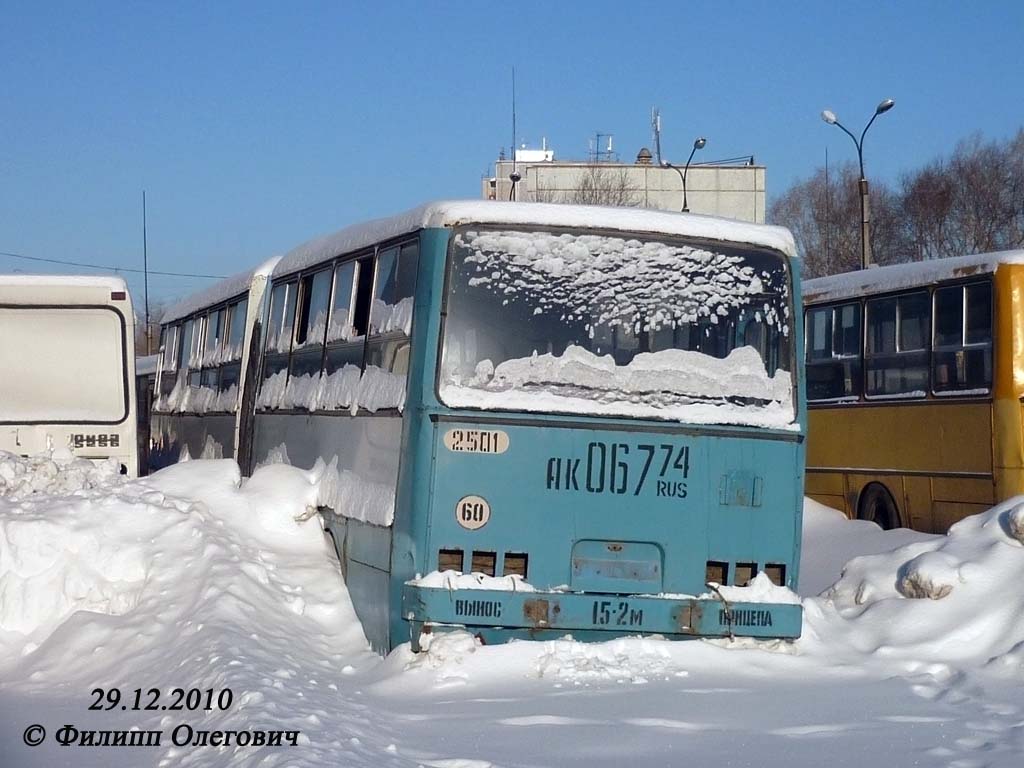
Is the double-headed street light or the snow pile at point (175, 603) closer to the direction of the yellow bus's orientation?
the double-headed street light

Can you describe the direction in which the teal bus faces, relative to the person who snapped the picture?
facing away from the viewer and to the left of the viewer
